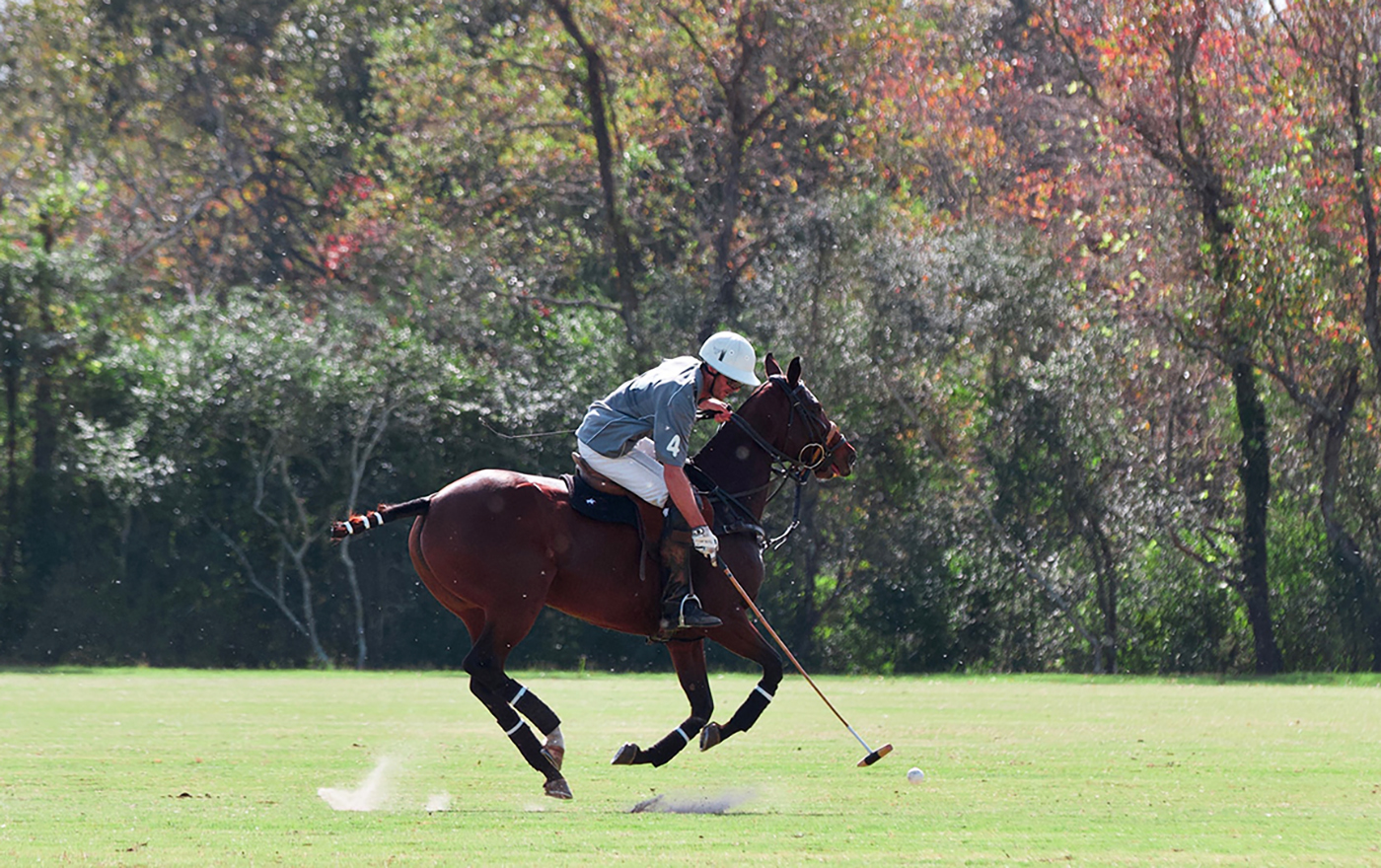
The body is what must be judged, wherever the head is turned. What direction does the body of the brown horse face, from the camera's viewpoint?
to the viewer's right

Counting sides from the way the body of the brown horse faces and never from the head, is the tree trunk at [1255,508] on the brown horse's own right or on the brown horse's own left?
on the brown horse's own left

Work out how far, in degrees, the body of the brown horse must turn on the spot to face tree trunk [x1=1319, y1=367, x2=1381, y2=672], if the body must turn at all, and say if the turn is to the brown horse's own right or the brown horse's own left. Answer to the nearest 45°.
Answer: approximately 45° to the brown horse's own left

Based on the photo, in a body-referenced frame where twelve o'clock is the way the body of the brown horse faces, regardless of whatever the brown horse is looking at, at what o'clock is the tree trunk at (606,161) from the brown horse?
The tree trunk is roughly at 9 o'clock from the brown horse.
